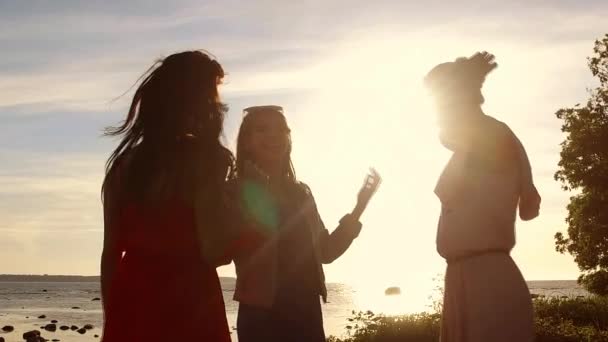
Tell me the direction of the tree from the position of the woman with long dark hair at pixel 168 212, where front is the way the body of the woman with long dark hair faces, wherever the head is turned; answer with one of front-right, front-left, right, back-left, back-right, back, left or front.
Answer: front

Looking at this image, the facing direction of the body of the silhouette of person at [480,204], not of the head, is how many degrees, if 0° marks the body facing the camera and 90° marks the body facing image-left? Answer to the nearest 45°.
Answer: approximately 90°

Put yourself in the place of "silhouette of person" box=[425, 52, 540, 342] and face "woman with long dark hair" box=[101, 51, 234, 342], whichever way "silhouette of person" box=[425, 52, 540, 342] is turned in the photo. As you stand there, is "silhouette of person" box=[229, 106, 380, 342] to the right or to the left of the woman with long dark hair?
right

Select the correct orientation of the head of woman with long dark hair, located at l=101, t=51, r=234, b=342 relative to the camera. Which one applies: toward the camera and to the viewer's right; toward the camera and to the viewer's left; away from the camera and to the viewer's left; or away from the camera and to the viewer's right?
away from the camera and to the viewer's right

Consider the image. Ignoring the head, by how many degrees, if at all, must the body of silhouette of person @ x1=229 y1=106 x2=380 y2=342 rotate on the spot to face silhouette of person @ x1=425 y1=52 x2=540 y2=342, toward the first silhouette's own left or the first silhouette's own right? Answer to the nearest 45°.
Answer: approximately 45° to the first silhouette's own left

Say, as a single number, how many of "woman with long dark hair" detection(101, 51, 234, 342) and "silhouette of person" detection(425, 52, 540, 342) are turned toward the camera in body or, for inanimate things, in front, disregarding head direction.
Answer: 0

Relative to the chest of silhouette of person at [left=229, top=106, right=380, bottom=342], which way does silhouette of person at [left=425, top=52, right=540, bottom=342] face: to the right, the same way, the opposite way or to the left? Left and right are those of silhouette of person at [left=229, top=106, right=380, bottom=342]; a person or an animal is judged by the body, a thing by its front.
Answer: to the right

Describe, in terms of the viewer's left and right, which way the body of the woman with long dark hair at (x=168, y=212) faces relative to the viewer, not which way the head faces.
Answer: facing away from the viewer and to the right of the viewer

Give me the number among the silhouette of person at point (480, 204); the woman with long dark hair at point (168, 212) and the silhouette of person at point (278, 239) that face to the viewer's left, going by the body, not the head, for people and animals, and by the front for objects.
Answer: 1

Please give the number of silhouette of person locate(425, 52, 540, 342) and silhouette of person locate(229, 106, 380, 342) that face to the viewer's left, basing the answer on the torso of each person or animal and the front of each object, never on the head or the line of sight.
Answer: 1

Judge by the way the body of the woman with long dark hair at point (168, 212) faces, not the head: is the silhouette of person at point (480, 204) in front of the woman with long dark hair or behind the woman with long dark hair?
in front

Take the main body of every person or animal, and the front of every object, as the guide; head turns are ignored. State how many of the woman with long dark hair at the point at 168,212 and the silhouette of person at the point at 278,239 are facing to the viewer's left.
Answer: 0

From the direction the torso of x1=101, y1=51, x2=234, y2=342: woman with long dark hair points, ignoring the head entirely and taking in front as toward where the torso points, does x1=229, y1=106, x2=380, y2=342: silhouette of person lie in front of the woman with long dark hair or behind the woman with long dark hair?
in front

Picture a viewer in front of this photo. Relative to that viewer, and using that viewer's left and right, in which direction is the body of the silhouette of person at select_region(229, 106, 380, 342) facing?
facing the viewer

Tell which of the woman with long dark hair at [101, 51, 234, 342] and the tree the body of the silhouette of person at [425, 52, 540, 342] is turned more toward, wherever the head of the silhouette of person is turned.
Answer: the woman with long dark hair

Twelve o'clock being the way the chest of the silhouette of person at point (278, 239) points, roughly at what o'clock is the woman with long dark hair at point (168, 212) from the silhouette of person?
The woman with long dark hair is roughly at 1 o'clock from the silhouette of person.
